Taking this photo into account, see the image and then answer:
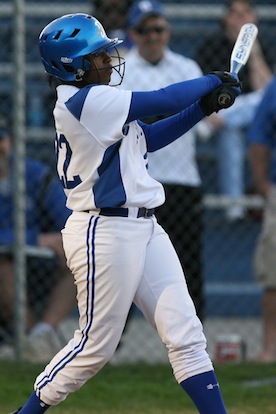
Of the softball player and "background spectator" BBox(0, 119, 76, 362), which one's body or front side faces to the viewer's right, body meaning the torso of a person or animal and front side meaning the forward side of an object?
the softball player

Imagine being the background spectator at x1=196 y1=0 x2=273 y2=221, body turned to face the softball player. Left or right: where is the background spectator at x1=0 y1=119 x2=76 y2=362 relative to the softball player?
right

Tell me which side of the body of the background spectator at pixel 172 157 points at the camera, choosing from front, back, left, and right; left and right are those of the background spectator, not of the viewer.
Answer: front

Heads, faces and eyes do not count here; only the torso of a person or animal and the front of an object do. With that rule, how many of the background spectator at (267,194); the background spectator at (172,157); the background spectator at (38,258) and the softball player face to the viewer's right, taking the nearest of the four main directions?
1

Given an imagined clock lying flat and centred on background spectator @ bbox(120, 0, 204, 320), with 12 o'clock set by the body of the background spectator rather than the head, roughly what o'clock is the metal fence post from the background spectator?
The metal fence post is roughly at 3 o'clock from the background spectator.

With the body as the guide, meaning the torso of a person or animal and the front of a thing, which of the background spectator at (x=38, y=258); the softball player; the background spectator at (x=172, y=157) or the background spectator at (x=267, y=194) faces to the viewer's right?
the softball player

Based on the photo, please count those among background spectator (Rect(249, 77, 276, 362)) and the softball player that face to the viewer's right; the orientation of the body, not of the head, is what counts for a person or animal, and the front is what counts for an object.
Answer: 1

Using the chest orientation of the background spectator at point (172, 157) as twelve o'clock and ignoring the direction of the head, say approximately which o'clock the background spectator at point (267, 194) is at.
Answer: the background spectator at point (267, 194) is roughly at 9 o'clock from the background spectator at point (172, 157).

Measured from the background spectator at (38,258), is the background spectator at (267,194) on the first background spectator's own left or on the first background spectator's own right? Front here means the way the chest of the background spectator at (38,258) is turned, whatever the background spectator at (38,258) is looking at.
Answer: on the first background spectator's own left

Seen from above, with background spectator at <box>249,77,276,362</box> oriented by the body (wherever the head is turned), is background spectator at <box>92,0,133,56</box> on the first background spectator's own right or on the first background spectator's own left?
on the first background spectator's own right

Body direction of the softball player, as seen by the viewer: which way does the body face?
to the viewer's right
